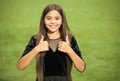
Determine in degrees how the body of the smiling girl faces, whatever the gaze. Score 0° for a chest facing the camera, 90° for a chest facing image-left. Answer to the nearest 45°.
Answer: approximately 0°
